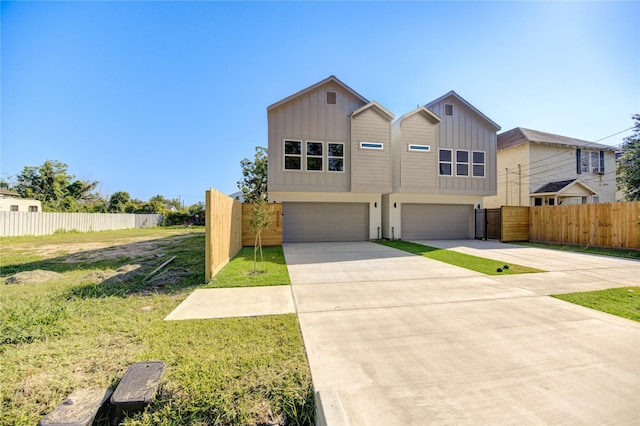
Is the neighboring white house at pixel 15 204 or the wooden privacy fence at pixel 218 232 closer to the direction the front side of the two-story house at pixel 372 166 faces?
the wooden privacy fence

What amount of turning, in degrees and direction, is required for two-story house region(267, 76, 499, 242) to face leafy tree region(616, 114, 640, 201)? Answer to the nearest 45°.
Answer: approximately 90° to its left

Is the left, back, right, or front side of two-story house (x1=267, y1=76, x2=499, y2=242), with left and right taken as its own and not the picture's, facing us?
front

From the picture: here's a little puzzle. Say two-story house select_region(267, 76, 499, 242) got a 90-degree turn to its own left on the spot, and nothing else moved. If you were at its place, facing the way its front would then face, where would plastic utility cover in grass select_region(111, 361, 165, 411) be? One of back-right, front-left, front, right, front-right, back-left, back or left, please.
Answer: right

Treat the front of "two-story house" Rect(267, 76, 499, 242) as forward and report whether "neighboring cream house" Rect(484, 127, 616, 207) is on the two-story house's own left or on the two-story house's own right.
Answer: on the two-story house's own left

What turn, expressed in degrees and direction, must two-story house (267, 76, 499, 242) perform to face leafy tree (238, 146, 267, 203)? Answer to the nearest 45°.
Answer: approximately 135° to its right

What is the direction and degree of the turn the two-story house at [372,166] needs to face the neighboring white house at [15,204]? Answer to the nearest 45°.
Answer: approximately 90° to its right

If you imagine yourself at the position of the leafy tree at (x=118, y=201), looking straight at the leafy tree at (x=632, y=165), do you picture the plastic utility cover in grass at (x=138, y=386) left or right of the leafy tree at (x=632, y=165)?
right

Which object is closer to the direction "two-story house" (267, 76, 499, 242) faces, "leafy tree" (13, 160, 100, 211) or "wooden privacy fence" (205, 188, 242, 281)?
the wooden privacy fence

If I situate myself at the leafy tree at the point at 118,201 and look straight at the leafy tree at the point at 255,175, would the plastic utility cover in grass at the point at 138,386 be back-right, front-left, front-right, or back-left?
front-right

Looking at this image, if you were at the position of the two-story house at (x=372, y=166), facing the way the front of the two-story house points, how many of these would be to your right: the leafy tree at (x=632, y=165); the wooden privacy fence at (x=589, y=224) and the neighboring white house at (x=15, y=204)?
1

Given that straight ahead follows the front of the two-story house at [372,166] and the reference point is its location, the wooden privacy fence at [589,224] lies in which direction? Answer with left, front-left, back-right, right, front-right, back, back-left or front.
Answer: left
